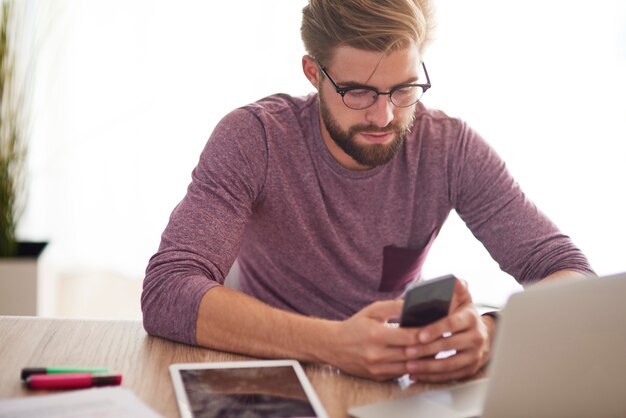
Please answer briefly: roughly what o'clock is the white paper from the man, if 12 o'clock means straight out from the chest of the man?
The white paper is roughly at 2 o'clock from the man.

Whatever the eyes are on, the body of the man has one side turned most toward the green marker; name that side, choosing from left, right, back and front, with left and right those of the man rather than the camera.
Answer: right

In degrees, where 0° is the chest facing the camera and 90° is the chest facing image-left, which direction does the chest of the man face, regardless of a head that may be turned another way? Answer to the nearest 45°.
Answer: approximately 315°

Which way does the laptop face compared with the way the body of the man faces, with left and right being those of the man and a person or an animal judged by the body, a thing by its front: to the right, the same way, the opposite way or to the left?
the opposite way

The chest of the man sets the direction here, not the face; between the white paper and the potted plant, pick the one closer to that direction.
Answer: the white paper

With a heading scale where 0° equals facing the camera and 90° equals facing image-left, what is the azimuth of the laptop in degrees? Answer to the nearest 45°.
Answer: approximately 135°

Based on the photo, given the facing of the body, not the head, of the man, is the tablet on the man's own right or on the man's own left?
on the man's own right
